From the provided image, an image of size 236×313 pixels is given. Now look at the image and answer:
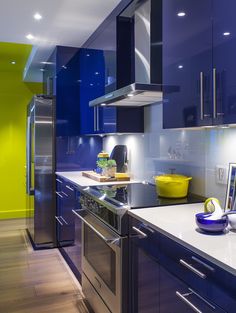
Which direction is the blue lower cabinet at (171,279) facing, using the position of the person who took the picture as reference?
facing the viewer and to the left of the viewer

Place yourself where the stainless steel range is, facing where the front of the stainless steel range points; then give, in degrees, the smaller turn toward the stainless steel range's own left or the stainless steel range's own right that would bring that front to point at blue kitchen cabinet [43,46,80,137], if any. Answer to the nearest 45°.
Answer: approximately 135° to the stainless steel range's own right

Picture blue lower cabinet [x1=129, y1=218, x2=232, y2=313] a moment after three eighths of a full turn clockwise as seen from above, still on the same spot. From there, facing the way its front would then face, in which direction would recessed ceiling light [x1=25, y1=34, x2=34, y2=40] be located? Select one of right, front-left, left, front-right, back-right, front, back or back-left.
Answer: front-left

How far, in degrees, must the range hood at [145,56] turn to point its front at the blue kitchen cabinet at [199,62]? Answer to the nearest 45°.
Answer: approximately 45° to its left

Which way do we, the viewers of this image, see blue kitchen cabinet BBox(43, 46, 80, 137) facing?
facing to the left of the viewer

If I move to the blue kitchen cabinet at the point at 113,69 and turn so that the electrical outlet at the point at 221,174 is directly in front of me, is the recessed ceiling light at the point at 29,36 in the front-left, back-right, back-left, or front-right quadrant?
back-right

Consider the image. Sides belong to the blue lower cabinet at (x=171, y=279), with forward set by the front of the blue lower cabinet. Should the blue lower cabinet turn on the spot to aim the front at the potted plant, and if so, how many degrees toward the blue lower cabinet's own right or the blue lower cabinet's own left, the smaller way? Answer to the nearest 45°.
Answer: approximately 135° to the blue lower cabinet's own right

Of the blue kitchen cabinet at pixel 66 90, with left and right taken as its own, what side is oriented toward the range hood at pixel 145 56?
left

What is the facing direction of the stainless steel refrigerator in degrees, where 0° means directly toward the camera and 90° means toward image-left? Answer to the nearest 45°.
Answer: approximately 90°

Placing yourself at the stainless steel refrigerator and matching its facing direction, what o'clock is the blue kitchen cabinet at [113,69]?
The blue kitchen cabinet is roughly at 8 o'clock from the stainless steel refrigerator.

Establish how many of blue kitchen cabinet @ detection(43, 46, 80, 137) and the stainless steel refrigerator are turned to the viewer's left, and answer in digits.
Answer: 2
